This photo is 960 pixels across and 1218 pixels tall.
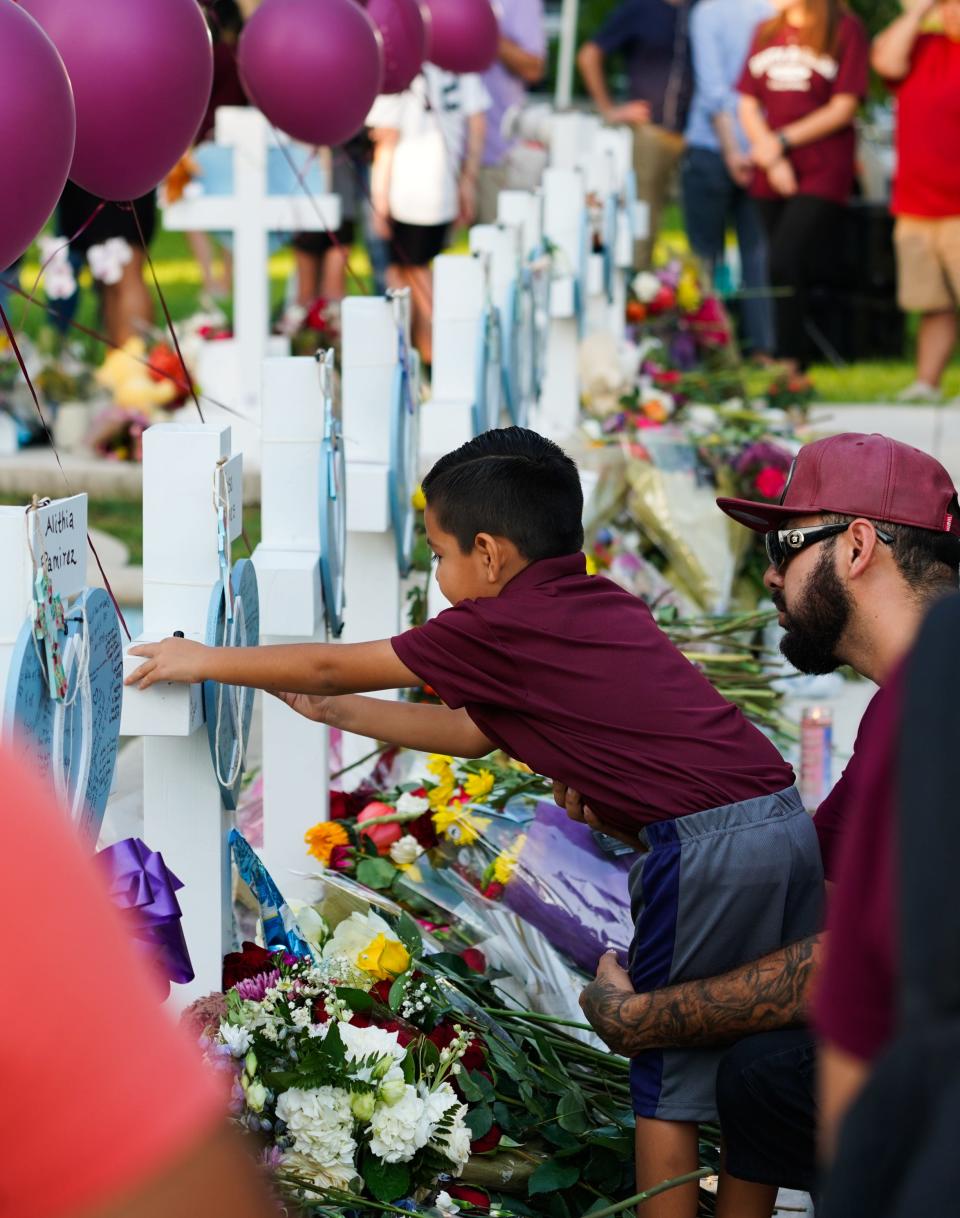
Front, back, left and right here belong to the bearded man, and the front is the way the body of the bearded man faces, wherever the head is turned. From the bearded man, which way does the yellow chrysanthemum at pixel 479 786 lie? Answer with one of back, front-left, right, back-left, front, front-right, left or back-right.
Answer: front-right

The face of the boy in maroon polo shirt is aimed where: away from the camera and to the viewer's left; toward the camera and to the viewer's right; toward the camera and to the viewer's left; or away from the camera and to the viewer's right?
away from the camera and to the viewer's left

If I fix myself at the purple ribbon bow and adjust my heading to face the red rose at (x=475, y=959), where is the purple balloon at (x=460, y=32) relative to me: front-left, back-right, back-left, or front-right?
front-left

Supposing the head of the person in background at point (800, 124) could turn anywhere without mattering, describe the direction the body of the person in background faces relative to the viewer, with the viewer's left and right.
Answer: facing the viewer and to the left of the viewer

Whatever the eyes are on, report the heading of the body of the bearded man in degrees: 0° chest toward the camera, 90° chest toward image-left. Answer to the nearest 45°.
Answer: approximately 90°

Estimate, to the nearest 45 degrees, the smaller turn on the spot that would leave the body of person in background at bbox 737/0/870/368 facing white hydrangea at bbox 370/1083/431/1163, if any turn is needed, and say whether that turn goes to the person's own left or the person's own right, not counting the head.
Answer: approximately 45° to the person's own left

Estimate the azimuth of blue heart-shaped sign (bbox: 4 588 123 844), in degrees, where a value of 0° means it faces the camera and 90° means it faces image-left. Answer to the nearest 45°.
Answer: approximately 315°

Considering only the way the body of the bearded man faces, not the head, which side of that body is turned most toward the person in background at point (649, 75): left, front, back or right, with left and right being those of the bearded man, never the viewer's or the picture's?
right

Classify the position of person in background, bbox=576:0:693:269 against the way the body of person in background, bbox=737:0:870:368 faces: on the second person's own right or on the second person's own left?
on the second person's own right
